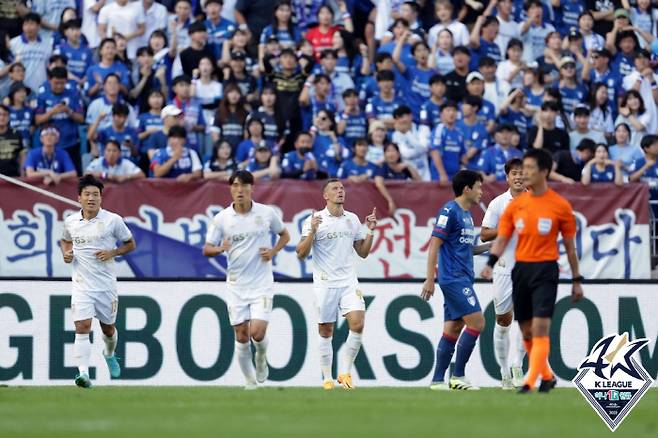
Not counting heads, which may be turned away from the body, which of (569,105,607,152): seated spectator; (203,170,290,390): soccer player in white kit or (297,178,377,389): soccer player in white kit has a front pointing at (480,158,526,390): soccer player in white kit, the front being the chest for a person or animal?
the seated spectator

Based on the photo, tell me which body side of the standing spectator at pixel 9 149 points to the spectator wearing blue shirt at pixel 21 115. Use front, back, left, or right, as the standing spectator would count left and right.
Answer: back

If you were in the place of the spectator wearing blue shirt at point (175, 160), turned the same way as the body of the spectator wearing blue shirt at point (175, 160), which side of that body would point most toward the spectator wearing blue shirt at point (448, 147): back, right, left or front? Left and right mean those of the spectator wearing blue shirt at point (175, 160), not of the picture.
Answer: left

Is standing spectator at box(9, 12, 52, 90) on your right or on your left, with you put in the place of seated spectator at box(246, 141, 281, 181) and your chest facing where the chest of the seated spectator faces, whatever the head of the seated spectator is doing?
on your right

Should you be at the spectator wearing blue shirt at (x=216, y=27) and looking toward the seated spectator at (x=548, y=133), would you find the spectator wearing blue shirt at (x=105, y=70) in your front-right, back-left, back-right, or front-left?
back-right

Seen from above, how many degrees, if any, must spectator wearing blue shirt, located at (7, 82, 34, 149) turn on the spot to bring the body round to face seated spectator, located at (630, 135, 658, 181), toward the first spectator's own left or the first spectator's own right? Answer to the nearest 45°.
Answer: approximately 90° to the first spectator's own left

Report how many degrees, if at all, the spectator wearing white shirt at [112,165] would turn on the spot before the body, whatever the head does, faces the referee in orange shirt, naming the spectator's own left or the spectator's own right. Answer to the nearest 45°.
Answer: approximately 45° to the spectator's own left

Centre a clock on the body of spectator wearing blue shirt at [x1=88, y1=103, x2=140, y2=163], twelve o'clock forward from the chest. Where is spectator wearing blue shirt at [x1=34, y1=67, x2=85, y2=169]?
spectator wearing blue shirt at [x1=34, y1=67, x2=85, y2=169] is roughly at 4 o'clock from spectator wearing blue shirt at [x1=88, y1=103, x2=140, y2=163].

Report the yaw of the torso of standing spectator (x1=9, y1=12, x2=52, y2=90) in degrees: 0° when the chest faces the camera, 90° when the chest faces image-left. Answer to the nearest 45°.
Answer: approximately 0°

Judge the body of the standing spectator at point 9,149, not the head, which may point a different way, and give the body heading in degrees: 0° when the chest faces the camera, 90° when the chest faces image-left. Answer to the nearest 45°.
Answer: approximately 0°
